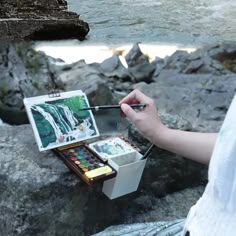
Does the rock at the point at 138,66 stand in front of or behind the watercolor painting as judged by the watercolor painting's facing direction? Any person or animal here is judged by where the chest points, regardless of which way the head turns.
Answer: behind

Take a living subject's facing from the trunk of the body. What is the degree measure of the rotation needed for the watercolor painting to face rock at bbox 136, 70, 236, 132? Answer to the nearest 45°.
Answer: approximately 135° to its left

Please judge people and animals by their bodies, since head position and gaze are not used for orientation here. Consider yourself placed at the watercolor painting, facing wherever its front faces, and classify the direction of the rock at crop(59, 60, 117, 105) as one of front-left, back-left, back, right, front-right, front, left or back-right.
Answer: back

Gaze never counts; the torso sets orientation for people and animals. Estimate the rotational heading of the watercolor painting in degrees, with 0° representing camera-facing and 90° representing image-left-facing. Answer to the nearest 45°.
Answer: approximately 0°

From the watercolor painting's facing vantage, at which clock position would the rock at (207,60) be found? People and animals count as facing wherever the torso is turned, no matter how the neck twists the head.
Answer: The rock is roughly at 7 o'clock from the watercolor painting.

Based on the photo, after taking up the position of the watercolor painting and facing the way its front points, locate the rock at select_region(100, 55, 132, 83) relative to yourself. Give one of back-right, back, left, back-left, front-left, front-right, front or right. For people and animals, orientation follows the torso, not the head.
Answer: back

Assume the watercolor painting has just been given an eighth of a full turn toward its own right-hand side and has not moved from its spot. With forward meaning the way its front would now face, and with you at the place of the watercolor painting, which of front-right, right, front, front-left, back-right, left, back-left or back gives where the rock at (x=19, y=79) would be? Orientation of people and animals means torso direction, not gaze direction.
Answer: back-right
